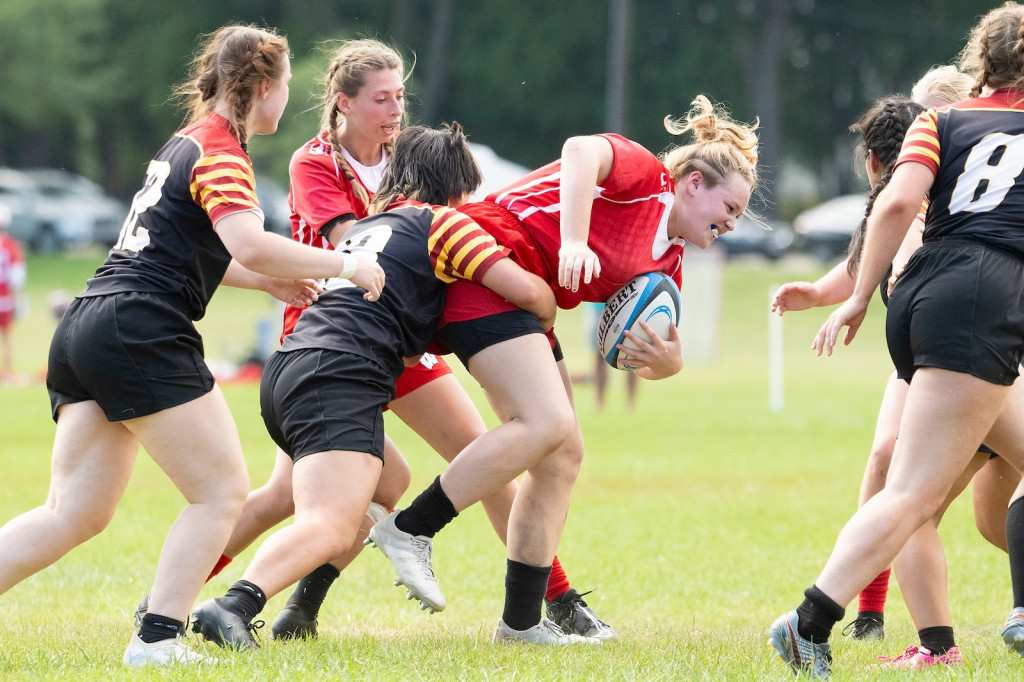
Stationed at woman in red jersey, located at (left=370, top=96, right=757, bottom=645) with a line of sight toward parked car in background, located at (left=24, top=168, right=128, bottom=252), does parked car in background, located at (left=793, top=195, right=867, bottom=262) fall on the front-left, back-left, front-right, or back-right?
front-right

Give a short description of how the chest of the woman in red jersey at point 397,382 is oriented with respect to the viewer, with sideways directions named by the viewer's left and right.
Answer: facing the viewer and to the right of the viewer

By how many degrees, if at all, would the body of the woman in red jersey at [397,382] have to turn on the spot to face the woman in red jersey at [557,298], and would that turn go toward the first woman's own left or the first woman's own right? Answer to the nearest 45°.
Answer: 0° — they already face them

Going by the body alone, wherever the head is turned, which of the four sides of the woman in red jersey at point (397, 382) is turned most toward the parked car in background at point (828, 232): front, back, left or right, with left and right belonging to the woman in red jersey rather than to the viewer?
left

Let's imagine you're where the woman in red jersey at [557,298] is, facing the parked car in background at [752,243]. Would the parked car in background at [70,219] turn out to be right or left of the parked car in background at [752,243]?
left

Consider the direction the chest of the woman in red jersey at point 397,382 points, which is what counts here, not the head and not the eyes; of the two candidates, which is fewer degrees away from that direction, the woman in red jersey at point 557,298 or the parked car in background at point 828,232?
the woman in red jersey

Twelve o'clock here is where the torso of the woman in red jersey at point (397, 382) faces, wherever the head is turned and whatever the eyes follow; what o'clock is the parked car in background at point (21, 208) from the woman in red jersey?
The parked car in background is roughly at 7 o'clock from the woman in red jersey.

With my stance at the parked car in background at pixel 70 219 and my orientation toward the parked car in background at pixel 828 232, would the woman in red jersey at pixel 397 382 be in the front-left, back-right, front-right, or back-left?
front-right

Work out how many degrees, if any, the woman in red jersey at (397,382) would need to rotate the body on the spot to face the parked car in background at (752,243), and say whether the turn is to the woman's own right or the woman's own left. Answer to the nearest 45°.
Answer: approximately 135° to the woman's own left

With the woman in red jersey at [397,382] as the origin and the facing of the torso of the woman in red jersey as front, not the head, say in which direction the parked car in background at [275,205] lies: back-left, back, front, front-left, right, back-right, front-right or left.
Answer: back-left

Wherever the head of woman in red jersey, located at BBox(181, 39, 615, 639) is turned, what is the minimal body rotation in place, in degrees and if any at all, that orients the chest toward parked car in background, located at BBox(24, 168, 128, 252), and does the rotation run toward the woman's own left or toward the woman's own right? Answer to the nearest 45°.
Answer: approximately 135° to the woman's own left

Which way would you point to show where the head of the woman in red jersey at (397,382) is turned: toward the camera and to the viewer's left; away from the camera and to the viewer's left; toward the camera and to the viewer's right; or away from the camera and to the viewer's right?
toward the camera and to the viewer's right

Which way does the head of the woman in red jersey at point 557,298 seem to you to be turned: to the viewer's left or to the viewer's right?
to the viewer's right
